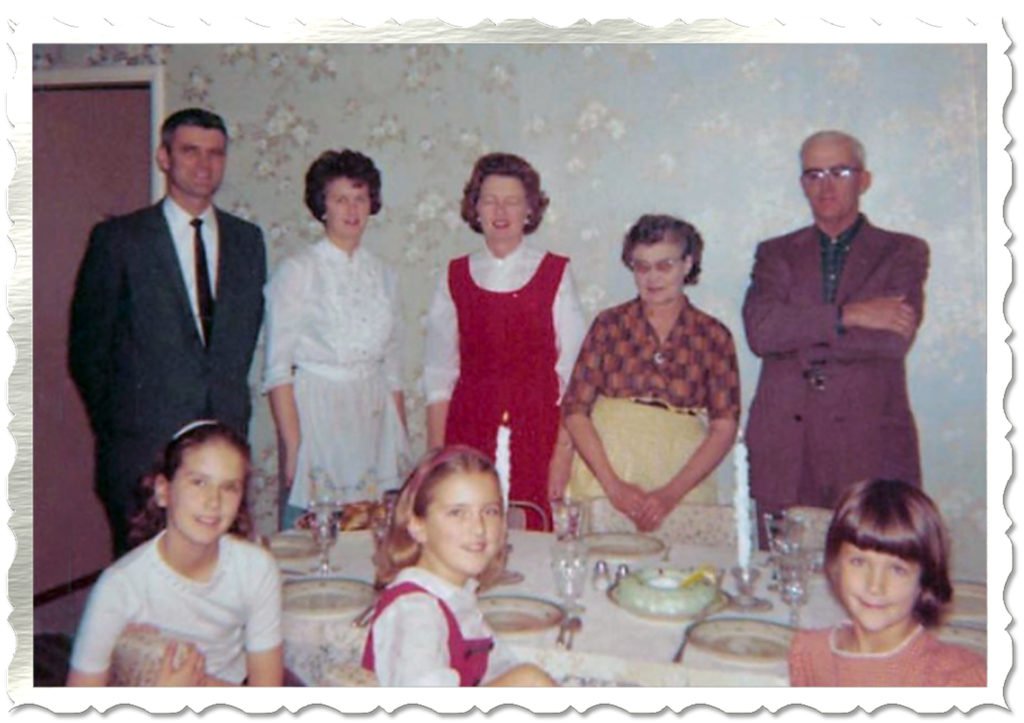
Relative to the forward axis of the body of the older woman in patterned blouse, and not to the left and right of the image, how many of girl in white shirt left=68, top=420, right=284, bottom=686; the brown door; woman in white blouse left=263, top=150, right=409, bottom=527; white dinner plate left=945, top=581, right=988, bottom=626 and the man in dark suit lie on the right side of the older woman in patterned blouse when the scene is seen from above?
4

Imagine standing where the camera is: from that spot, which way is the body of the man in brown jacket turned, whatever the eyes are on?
toward the camera

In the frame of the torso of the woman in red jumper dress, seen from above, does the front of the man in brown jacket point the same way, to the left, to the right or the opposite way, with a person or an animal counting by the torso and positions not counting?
the same way

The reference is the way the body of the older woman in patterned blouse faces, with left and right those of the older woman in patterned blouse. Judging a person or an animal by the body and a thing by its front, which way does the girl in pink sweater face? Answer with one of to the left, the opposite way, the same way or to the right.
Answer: the same way

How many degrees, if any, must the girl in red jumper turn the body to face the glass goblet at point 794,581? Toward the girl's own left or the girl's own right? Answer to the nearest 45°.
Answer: approximately 45° to the girl's own left

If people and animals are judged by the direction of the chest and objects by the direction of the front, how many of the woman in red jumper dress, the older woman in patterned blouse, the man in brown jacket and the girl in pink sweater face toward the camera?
4

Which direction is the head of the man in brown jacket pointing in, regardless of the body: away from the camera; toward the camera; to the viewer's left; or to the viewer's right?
toward the camera

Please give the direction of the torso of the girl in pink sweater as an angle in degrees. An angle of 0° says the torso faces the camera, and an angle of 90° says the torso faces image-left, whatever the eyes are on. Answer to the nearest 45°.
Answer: approximately 0°

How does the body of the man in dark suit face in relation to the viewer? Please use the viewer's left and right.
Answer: facing the viewer and to the right of the viewer

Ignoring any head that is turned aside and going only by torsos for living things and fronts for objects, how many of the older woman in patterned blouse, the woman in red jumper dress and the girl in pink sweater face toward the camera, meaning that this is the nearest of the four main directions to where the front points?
3

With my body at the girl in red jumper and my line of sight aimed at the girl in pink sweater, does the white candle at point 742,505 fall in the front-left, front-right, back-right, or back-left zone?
front-left

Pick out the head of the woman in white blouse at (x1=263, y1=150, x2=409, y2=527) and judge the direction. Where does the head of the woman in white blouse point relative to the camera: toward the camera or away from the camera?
toward the camera

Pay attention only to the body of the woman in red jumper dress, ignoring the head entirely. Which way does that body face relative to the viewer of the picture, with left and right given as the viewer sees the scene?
facing the viewer

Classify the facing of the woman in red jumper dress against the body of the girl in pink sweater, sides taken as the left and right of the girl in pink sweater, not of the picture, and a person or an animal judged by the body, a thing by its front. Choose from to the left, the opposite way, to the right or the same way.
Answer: the same way
